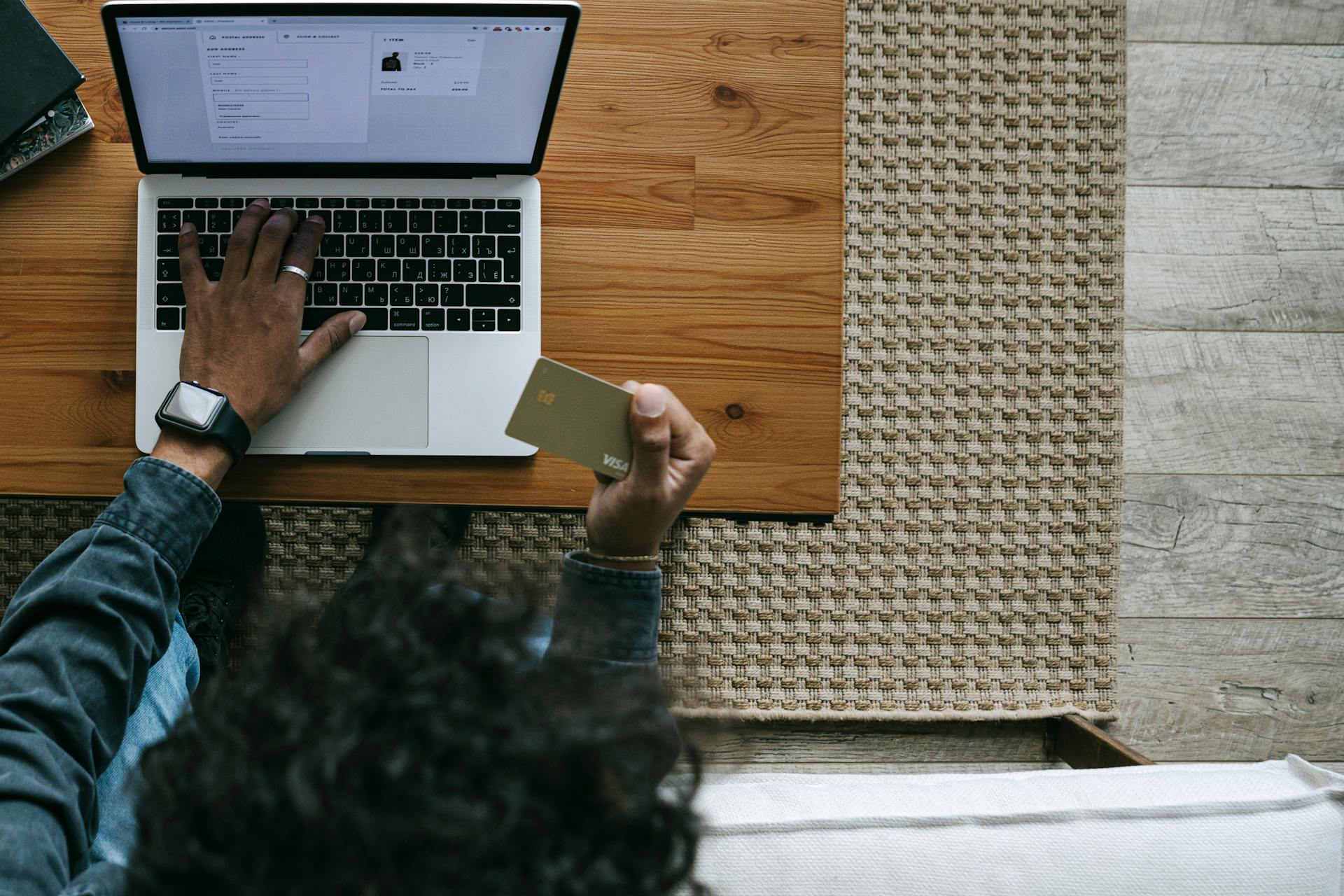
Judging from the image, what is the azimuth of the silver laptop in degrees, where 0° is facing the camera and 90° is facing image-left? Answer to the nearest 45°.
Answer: approximately 0°
